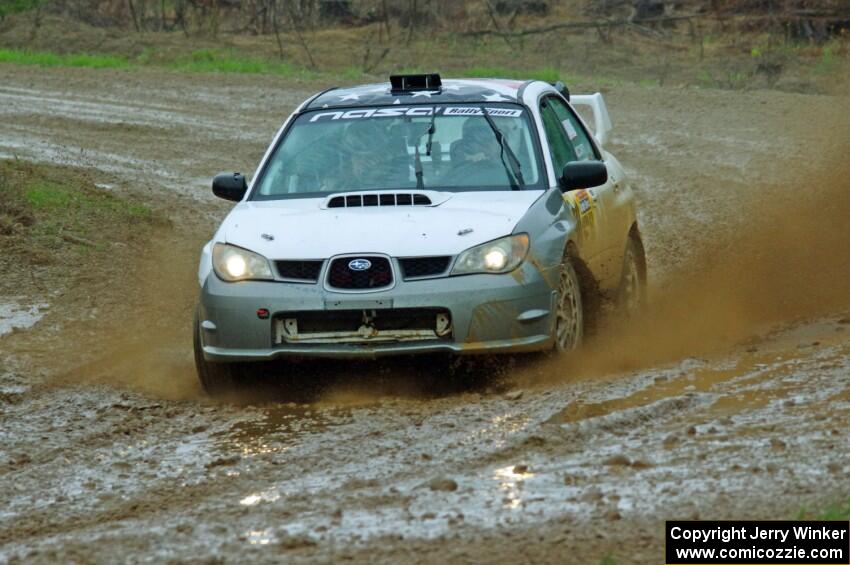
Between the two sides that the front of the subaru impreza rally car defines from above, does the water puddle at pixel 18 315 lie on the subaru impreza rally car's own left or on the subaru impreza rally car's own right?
on the subaru impreza rally car's own right

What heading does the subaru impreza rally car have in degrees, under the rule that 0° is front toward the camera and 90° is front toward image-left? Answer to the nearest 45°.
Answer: approximately 0°

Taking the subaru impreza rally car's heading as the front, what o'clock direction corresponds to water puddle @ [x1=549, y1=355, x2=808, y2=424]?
The water puddle is roughly at 10 o'clock from the subaru impreza rally car.

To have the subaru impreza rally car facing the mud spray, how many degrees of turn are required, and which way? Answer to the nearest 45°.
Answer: approximately 135° to its left

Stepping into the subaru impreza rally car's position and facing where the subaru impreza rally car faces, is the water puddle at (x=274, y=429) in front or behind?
in front

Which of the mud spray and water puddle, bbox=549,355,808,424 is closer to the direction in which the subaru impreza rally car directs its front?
the water puddle
